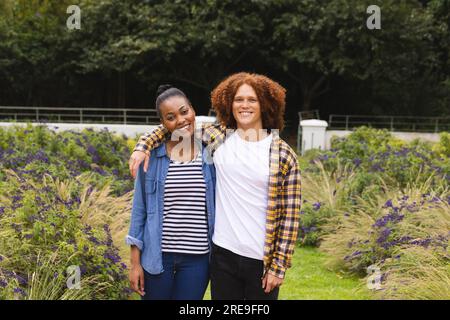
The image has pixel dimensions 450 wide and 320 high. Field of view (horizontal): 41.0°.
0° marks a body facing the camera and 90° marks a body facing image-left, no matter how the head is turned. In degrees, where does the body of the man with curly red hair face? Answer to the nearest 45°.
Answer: approximately 0°

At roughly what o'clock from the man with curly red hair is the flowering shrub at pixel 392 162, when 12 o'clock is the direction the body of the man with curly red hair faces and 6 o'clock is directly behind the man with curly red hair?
The flowering shrub is roughly at 7 o'clock from the man with curly red hair.

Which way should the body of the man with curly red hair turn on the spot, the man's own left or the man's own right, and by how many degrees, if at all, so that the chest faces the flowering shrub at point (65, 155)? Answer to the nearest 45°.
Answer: approximately 135° to the man's own right

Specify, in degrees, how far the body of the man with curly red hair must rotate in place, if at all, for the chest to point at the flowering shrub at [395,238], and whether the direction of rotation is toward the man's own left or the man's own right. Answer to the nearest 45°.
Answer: approximately 135° to the man's own left
